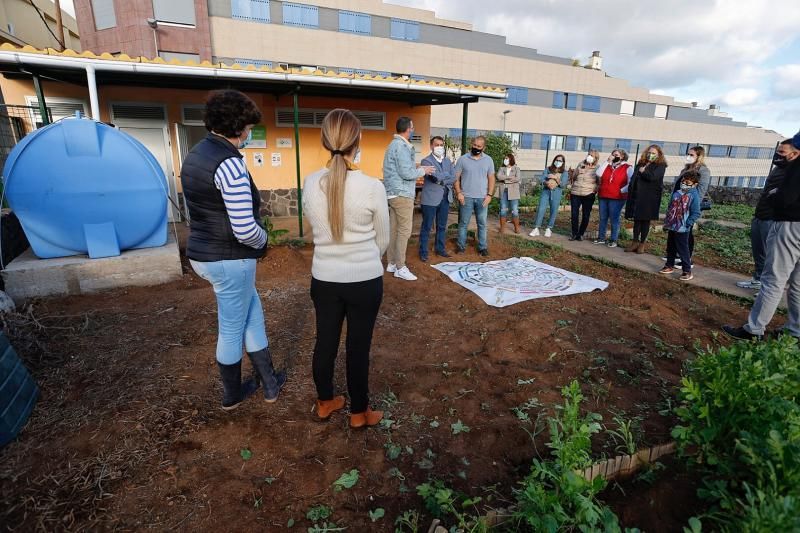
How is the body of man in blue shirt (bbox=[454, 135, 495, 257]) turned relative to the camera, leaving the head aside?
toward the camera

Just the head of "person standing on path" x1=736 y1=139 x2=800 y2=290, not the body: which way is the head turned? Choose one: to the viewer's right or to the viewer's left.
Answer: to the viewer's left

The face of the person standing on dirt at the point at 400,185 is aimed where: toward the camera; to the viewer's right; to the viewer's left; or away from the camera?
to the viewer's right

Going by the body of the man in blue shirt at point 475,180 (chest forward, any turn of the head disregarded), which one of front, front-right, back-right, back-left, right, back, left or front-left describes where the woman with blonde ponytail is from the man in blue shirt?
front

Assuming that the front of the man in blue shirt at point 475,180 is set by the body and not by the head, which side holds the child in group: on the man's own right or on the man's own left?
on the man's own left

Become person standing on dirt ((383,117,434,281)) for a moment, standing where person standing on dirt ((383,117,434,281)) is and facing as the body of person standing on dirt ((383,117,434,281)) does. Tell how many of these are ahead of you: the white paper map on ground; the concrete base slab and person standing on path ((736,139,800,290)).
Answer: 2

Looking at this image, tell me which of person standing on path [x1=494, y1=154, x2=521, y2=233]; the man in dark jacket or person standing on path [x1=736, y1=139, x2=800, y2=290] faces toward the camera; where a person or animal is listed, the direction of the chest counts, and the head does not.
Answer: person standing on path [x1=494, y1=154, x2=521, y2=233]

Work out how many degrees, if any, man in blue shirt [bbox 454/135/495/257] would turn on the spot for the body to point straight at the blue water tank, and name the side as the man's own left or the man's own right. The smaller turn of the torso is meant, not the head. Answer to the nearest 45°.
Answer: approximately 45° to the man's own right

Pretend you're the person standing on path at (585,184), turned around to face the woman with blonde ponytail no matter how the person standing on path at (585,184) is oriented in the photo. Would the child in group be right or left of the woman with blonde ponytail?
left

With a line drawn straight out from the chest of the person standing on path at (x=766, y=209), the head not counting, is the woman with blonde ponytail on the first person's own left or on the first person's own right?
on the first person's own left

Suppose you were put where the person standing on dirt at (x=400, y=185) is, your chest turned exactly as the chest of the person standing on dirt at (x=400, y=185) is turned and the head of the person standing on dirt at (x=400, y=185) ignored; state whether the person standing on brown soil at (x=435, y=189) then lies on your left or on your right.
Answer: on your left

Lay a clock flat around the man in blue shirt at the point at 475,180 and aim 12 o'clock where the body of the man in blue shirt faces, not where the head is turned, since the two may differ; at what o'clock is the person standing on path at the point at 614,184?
The person standing on path is roughly at 8 o'clock from the man in blue shirt.

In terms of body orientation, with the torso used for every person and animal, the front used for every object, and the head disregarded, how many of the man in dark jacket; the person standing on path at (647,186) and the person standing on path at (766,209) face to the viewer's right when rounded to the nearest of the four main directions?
0

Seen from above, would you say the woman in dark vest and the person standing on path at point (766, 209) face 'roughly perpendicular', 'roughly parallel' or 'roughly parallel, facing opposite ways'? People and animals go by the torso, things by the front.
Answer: roughly perpendicular

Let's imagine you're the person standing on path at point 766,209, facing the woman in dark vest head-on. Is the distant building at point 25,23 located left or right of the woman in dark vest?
right

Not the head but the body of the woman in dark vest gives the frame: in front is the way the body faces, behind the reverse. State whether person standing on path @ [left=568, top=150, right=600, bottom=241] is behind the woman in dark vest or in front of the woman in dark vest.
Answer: in front
